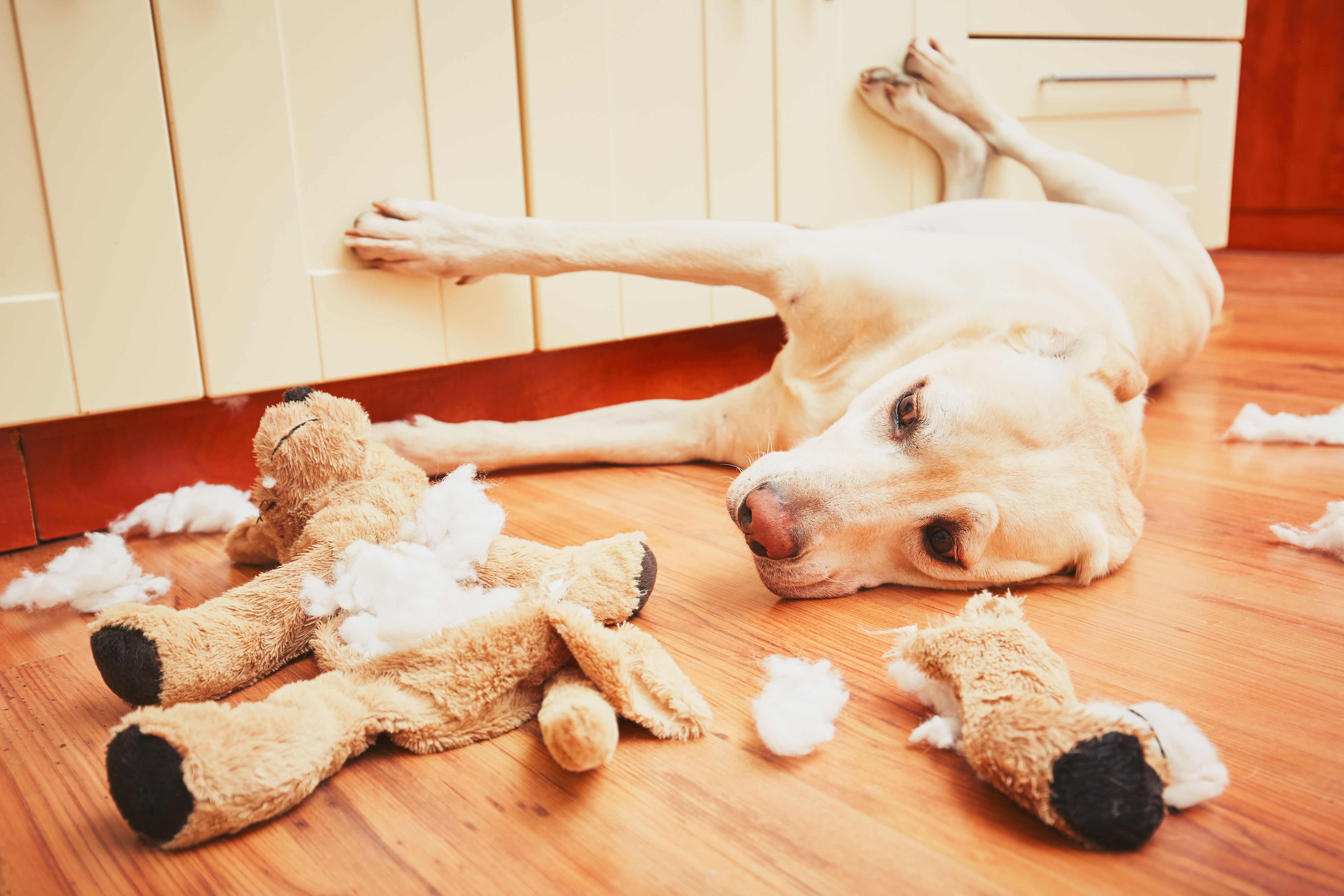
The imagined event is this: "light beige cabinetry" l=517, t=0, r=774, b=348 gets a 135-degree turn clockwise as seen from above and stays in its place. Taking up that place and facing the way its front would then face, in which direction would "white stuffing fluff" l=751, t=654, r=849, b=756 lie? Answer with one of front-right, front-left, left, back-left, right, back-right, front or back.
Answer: left

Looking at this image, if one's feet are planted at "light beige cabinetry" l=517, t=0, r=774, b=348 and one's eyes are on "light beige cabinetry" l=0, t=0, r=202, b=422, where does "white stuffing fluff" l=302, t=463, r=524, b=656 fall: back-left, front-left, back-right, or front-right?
front-left

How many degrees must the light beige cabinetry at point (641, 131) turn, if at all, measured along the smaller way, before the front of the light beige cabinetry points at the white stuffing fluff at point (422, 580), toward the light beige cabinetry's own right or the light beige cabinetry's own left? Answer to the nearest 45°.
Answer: approximately 45° to the light beige cabinetry's own right

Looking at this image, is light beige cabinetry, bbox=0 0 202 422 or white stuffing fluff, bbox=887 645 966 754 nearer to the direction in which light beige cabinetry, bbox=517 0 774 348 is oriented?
the white stuffing fluff

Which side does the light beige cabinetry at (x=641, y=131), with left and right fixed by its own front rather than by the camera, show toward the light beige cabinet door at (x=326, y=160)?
right

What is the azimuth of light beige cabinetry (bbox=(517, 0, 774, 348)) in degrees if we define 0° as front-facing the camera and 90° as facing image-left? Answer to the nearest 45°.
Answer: approximately 315°

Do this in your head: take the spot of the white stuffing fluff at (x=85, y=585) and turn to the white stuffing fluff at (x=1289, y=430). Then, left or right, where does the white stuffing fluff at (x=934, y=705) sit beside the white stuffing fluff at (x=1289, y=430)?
right

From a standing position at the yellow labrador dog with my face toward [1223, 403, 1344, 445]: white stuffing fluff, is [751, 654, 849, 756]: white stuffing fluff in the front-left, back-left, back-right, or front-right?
back-right

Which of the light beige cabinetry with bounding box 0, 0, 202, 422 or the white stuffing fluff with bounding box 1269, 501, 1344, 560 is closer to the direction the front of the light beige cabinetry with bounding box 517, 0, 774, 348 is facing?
the white stuffing fluff

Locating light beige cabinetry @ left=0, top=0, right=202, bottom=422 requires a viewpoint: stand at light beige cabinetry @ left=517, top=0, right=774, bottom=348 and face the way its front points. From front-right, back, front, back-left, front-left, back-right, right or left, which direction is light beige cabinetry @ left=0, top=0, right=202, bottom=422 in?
right

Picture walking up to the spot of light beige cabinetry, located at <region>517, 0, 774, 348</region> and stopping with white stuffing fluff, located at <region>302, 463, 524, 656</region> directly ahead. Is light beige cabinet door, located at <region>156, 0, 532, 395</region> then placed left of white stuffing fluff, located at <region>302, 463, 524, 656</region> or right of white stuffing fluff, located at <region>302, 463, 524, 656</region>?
right

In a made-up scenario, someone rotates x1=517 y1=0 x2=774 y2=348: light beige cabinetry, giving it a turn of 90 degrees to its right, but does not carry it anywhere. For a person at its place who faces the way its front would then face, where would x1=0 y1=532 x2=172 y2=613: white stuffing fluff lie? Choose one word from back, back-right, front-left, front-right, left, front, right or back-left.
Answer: front

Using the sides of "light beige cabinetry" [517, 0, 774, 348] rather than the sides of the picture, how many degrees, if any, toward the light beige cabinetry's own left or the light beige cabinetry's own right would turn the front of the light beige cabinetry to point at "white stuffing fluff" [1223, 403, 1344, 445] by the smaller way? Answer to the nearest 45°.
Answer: approximately 45° to the light beige cabinetry's own left

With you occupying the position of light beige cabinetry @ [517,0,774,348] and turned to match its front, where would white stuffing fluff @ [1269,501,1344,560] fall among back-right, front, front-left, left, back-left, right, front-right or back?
front
